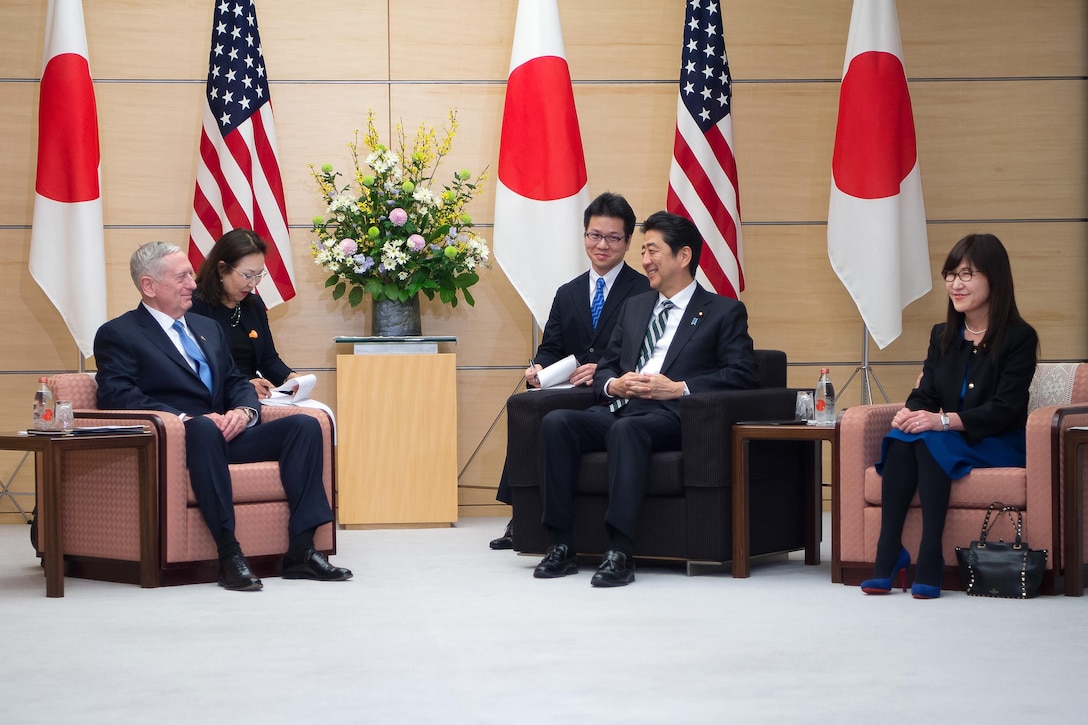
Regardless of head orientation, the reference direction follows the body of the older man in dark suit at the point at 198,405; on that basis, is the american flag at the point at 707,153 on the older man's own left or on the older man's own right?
on the older man's own left

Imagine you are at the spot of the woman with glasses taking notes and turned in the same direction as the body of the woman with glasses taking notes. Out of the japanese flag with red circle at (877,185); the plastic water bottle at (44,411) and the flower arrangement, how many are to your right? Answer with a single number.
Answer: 1

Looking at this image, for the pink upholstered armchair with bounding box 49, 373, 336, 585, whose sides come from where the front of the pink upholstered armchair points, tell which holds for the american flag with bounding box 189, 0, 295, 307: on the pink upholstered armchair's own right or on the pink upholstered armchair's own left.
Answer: on the pink upholstered armchair's own left

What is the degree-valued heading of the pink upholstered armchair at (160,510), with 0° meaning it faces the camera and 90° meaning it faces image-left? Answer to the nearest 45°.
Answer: approximately 315°

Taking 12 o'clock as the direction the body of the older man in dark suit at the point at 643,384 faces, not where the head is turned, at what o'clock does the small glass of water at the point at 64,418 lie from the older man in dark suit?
The small glass of water is roughly at 1 o'clock from the older man in dark suit.

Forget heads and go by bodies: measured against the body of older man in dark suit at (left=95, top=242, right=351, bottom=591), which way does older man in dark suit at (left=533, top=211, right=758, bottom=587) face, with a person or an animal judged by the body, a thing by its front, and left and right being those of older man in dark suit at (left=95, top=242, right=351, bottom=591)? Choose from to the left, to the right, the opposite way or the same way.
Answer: to the right

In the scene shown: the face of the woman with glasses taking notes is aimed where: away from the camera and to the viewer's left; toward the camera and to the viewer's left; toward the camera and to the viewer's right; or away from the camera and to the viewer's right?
toward the camera and to the viewer's right

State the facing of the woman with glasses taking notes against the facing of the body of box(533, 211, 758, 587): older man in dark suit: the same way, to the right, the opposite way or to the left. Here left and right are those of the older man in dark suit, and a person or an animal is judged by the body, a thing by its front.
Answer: to the left

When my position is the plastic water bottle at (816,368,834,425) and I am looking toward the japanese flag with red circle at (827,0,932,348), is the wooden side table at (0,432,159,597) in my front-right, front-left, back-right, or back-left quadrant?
back-left

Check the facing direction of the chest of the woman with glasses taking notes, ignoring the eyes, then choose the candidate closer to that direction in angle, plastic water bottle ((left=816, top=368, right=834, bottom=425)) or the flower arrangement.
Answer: the plastic water bottle

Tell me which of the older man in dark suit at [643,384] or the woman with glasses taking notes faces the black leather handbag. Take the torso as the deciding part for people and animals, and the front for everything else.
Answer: the woman with glasses taking notes

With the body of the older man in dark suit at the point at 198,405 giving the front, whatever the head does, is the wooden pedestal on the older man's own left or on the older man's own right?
on the older man's own left

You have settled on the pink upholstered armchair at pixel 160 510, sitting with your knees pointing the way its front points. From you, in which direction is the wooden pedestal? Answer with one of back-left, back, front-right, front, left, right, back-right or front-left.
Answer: left

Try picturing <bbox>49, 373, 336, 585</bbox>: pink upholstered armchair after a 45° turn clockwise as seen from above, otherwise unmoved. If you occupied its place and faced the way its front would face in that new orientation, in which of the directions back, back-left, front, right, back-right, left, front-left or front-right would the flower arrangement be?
back-left

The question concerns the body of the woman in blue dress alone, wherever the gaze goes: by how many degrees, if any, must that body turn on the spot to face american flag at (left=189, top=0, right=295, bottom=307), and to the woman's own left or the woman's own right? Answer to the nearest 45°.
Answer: approximately 45° to the woman's own right
